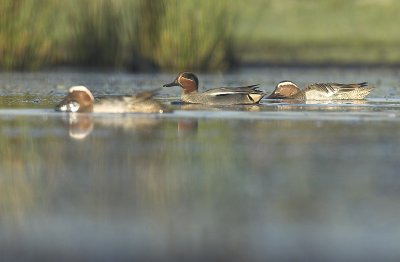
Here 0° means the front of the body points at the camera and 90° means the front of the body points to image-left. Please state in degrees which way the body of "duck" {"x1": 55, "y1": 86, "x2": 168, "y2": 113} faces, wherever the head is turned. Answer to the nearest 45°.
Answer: approximately 90°
